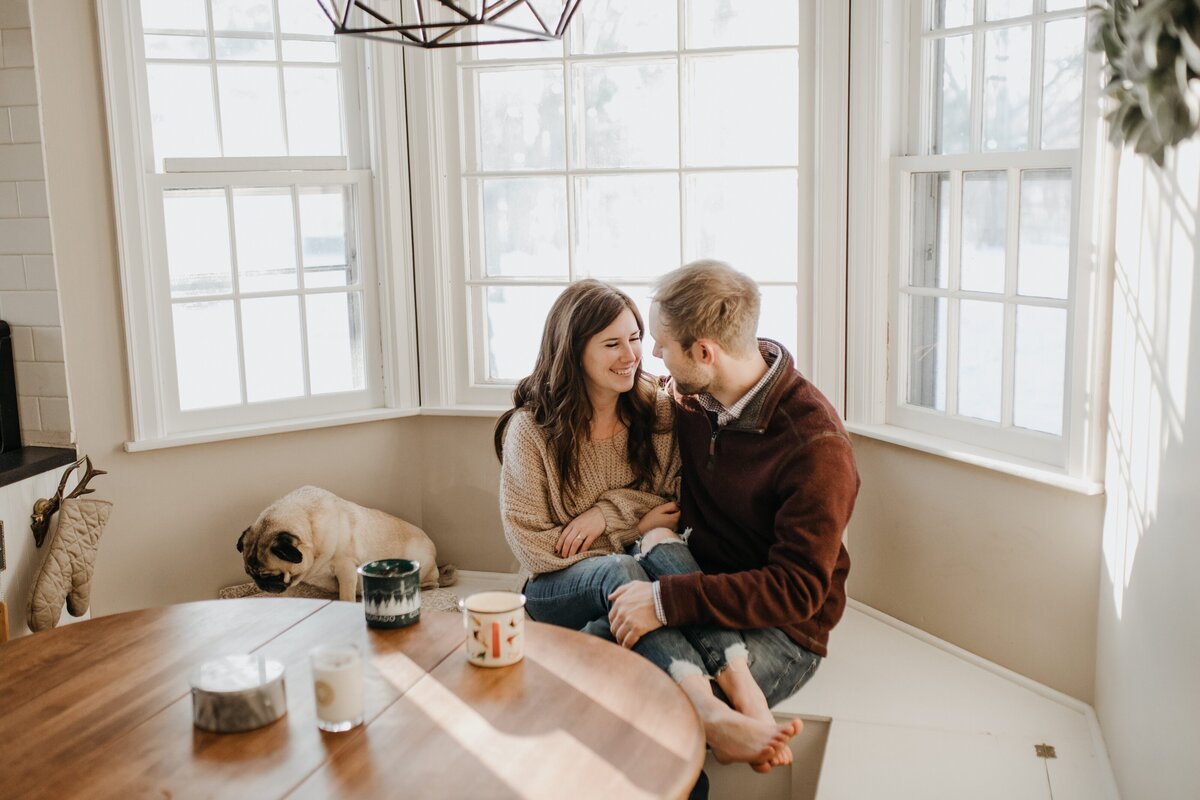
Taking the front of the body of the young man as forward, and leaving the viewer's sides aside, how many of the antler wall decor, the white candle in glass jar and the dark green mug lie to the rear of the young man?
0

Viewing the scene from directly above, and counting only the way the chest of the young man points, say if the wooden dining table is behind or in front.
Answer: in front

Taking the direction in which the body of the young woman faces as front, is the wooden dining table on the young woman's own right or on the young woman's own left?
on the young woman's own right

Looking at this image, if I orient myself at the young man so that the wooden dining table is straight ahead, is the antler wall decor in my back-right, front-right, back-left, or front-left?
front-right

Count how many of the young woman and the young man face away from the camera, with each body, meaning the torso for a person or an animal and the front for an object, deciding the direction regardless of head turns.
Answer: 0

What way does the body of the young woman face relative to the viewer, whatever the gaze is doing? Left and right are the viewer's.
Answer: facing the viewer and to the right of the viewer

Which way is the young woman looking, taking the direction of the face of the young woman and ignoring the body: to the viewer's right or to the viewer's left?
to the viewer's right

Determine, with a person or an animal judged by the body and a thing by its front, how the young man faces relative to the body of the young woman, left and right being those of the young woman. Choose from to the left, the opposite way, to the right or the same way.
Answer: to the right

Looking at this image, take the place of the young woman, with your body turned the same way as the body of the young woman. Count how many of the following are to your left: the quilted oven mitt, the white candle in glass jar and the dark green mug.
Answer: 0

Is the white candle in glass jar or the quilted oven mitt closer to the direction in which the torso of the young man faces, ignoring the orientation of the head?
the white candle in glass jar

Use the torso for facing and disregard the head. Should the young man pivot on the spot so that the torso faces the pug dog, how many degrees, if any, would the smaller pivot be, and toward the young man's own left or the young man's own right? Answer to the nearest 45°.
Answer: approximately 90° to the young man's own right

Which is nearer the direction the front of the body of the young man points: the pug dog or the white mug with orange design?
the white mug with orange design

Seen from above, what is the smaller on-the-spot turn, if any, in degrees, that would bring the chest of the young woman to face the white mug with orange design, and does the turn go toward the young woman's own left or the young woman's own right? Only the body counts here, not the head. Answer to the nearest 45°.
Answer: approximately 45° to the young woman's own right

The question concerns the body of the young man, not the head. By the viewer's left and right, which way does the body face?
facing the viewer and to the left of the viewer

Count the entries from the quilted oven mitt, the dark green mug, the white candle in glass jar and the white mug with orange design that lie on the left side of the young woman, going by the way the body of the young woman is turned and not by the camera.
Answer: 0

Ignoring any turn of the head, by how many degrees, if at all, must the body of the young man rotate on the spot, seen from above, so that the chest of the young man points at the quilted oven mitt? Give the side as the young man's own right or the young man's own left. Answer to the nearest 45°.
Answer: approximately 45° to the young man's own right

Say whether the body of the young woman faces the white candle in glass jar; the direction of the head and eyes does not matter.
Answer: no

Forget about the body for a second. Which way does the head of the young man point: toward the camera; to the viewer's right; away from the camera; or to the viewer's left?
to the viewer's left
